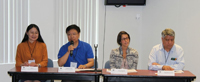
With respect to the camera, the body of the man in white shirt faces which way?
toward the camera

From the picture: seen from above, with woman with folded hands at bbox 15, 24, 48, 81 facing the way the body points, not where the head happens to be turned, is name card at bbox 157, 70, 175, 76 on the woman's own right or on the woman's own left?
on the woman's own left

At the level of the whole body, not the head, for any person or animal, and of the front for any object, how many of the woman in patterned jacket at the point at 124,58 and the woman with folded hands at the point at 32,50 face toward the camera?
2

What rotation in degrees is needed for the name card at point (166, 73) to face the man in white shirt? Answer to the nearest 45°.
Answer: approximately 180°

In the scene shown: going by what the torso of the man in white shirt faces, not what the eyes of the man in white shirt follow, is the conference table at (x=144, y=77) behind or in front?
in front

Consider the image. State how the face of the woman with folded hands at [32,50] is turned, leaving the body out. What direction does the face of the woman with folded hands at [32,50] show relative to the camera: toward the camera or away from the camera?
toward the camera

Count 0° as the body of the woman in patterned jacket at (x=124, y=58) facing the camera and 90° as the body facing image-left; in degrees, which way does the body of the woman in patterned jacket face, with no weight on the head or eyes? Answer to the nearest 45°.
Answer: approximately 0°

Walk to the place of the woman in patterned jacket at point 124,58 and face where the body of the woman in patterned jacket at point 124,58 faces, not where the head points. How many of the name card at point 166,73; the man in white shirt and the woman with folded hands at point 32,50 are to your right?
1

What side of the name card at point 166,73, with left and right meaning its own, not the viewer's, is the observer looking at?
front

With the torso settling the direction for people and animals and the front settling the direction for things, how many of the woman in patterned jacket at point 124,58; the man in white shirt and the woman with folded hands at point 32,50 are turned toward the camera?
3

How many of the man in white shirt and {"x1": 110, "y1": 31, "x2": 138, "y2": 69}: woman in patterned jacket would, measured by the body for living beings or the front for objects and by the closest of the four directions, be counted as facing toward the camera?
2

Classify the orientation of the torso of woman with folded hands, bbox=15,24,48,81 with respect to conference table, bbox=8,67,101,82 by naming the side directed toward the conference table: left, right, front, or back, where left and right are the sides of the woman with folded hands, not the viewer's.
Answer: front

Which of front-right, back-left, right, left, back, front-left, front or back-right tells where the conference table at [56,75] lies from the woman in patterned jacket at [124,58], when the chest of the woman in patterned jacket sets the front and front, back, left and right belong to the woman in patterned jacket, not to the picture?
front-right

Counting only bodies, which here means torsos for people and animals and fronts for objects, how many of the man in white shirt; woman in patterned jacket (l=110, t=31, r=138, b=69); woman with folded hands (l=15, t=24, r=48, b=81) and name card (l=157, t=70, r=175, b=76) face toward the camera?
4

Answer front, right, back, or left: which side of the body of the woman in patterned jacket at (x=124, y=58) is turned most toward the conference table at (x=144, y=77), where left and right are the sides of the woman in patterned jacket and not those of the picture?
front

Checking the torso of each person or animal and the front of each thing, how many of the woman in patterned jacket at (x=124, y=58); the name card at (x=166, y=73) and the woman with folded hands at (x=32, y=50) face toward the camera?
3

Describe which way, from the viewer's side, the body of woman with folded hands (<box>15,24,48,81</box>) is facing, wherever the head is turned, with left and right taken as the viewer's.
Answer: facing the viewer
